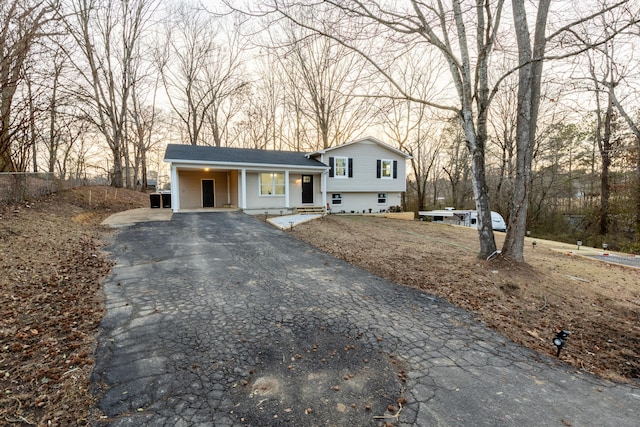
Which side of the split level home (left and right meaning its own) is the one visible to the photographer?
front

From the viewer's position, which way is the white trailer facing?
facing the viewer and to the right of the viewer

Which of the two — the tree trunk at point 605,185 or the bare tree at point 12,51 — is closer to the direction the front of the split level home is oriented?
the bare tree

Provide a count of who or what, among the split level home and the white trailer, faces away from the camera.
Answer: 0

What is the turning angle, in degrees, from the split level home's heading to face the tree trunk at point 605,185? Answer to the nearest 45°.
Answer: approximately 90° to its left

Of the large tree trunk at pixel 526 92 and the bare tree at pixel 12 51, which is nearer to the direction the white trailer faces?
the large tree trunk

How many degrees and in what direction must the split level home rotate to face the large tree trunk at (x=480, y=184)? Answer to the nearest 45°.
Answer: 0° — it already faces it

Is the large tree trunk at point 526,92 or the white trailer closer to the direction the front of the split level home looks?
the large tree trunk

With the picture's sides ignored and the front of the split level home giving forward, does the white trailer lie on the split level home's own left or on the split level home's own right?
on the split level home's own left

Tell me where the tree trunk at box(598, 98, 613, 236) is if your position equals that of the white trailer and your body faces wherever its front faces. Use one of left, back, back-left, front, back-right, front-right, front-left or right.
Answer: front-left

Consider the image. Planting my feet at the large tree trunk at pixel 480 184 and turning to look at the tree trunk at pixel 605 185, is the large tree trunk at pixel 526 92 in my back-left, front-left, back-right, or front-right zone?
front-right

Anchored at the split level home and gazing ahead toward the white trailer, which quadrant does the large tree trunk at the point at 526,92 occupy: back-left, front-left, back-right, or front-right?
front-right

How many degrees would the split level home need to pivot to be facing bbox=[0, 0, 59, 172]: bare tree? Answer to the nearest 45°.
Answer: approximately 45° to its right

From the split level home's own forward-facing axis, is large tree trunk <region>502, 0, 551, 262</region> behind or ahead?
ahead
